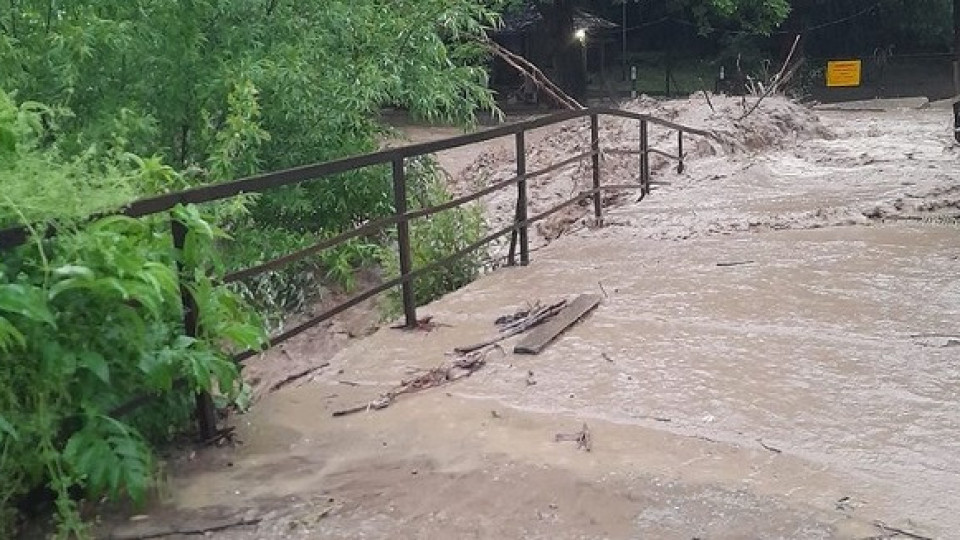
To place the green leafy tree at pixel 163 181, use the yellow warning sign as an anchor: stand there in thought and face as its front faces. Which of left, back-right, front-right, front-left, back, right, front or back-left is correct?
front

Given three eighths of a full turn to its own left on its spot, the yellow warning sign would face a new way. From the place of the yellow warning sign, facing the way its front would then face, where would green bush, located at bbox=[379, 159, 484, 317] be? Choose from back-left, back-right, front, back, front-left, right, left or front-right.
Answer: back-right

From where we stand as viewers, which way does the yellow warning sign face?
facing the viewer

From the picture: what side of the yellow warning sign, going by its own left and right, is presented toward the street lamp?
right

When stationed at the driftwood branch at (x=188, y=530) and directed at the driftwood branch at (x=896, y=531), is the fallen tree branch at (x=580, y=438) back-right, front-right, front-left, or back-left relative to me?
front-left

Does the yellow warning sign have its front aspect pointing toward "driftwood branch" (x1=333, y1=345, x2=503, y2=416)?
yes

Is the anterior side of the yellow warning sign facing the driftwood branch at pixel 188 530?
yes

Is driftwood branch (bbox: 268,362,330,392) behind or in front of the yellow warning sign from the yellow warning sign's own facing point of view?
in front

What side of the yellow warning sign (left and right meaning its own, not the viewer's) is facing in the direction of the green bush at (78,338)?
front

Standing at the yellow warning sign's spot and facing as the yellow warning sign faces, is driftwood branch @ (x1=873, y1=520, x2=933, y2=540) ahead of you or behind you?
ahead

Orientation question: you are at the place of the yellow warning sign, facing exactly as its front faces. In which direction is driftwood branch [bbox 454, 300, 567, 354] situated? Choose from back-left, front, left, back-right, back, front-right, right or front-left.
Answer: front

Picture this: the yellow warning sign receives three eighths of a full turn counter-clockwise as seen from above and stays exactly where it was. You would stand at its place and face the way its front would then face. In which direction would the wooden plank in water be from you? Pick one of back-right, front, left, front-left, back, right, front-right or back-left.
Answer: back-right

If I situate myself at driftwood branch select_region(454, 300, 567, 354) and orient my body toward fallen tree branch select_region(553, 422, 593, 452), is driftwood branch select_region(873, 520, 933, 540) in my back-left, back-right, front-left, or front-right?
front-left
